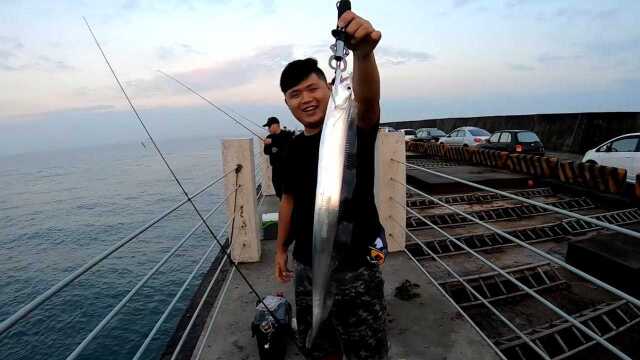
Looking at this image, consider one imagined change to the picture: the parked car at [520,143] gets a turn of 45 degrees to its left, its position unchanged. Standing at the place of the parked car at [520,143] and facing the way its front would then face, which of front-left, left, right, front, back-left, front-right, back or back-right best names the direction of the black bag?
left

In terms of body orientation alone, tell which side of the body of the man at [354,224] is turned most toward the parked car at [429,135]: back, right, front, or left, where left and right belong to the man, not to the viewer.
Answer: back

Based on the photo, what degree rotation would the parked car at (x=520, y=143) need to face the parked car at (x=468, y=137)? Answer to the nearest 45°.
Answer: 0° — it already faces it

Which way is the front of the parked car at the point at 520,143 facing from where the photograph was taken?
facing away from the viewer and to the left of the viewer

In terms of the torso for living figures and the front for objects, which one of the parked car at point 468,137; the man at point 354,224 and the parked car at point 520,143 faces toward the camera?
the man

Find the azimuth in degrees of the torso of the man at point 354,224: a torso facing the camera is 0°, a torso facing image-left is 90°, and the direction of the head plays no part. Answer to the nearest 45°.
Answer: approximately 0°

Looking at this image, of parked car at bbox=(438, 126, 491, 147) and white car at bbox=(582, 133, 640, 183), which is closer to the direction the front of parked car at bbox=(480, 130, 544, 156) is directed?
the parked car

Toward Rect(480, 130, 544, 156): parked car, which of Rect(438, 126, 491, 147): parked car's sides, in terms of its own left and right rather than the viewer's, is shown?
back

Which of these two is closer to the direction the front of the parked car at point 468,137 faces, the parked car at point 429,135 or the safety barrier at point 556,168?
the parked car

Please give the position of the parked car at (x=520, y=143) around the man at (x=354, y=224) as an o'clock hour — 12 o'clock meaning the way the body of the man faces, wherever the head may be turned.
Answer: The parked car is roughly at 7 o'clock from the man.

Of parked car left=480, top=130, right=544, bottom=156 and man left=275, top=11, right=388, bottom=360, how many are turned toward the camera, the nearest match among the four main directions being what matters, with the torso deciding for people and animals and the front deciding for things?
1
